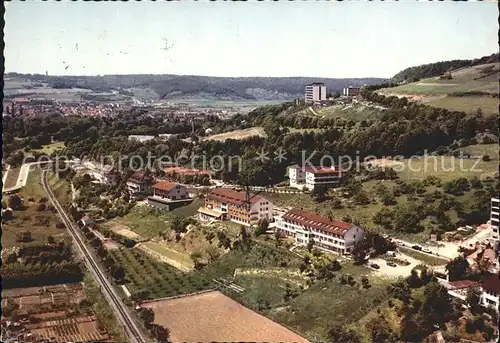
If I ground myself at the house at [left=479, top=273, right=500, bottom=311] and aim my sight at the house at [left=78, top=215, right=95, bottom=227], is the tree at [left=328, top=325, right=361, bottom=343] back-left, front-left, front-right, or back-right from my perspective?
front-left

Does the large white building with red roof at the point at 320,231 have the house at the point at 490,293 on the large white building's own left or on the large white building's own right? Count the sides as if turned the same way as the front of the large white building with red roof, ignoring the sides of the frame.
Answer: on the large white building's own left

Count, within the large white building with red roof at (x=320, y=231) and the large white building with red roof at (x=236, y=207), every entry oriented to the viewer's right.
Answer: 0

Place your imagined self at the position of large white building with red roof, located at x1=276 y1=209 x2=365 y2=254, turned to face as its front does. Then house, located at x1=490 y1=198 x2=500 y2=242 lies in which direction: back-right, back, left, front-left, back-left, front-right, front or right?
back-left

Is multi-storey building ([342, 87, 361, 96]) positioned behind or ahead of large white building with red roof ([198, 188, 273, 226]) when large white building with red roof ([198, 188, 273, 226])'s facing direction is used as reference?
behind

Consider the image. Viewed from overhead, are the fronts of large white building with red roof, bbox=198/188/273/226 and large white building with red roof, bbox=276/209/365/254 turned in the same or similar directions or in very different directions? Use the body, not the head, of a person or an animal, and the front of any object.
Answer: same or similar directions

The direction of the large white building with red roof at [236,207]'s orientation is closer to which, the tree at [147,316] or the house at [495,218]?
the tree

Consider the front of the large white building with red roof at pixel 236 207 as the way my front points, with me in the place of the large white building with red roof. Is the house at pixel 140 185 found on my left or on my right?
on my right

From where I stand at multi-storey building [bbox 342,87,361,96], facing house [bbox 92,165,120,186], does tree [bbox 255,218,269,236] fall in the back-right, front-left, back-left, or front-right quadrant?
front-left

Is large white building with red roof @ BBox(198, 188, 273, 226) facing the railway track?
yes

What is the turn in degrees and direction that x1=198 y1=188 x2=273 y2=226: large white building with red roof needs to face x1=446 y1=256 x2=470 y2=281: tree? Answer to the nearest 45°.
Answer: approximately 90° to its left

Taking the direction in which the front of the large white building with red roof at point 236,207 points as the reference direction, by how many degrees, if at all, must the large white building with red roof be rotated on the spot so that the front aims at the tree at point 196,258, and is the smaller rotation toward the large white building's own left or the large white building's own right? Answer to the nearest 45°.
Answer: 0° — it already faces it

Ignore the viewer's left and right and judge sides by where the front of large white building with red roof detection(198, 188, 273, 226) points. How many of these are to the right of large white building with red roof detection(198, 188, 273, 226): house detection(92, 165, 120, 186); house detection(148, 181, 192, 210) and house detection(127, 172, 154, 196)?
3

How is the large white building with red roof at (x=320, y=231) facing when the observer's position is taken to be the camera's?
facing the viewer and to the left of the viewer

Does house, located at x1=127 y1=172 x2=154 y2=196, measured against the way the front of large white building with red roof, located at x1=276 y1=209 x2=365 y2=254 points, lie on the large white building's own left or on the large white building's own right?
on the large white building's own right

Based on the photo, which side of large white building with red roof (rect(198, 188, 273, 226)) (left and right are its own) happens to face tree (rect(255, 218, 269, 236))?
left

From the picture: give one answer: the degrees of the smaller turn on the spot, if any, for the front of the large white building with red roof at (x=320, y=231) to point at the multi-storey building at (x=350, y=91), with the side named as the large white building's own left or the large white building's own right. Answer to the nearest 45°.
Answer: approximately 135° to the large white building's own right
